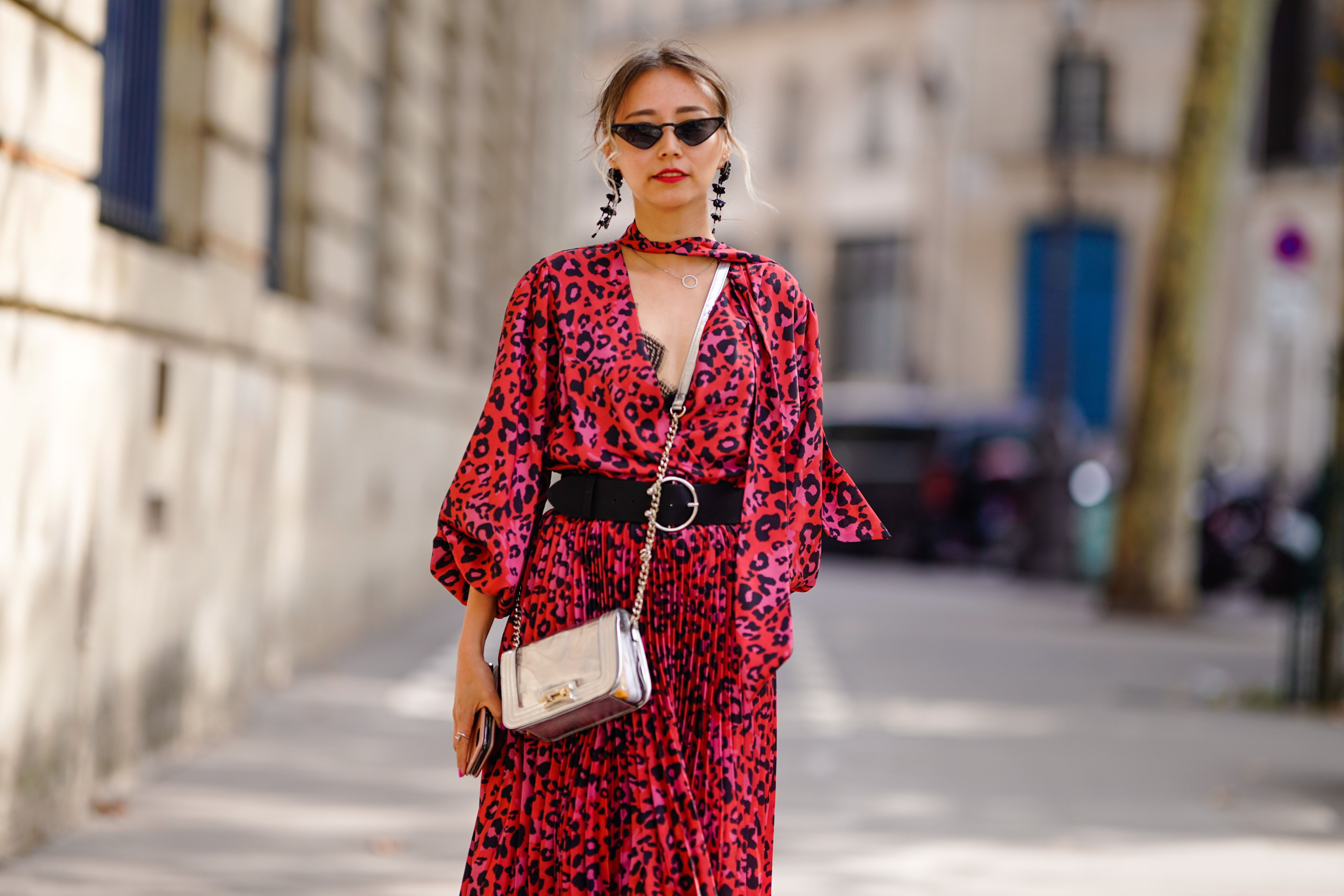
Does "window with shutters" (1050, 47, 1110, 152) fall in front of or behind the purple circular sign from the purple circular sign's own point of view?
behind

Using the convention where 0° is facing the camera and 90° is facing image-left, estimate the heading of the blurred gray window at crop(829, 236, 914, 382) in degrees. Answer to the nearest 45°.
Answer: approximately 0°

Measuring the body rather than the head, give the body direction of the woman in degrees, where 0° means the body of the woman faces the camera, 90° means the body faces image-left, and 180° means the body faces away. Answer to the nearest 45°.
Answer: approximately 0°

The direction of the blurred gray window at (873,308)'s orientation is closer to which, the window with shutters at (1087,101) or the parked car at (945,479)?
the parked car

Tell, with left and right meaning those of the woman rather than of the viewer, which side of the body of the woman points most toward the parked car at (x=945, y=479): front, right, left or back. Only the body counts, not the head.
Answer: back

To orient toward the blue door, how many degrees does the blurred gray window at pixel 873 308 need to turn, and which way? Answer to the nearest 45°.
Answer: approximately 45° to its left

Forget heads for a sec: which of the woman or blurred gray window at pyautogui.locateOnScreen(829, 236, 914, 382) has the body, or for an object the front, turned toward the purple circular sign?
the blurred gray window

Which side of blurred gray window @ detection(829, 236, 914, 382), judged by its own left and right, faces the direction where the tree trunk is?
front

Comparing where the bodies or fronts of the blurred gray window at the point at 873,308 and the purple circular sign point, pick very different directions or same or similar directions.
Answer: same or similar directions

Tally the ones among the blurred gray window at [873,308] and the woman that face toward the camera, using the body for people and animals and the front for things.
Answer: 2

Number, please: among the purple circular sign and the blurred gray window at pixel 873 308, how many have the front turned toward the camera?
2

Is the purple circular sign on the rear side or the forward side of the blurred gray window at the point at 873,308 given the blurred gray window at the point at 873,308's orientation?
on the forward side

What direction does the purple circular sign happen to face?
toward the camera

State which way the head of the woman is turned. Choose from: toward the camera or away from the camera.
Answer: toward the camera

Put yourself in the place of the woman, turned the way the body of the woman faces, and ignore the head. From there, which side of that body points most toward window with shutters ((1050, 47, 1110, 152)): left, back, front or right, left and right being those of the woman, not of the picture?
back
